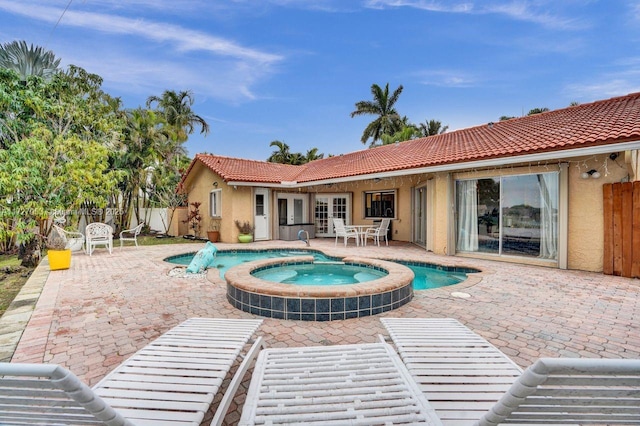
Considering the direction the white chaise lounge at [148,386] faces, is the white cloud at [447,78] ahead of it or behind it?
ahead

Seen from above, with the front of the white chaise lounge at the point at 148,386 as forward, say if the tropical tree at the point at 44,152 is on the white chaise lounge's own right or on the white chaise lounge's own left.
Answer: on the white chaise lounge's own left

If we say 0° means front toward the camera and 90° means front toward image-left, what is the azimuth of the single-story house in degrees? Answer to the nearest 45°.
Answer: approximately 45°

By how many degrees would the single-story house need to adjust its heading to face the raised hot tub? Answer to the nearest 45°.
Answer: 0° — it already faces it

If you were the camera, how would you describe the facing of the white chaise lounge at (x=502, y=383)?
facing away from the viewer and to the left of the viewer

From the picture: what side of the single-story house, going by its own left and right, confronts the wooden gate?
left

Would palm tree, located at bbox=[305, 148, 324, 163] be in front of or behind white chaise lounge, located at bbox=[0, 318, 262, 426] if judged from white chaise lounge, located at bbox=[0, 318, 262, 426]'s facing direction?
in front

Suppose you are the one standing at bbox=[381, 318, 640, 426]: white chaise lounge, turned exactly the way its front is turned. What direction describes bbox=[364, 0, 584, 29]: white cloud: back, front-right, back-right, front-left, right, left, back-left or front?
front-right

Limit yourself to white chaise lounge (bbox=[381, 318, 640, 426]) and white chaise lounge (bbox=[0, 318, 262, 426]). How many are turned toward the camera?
0

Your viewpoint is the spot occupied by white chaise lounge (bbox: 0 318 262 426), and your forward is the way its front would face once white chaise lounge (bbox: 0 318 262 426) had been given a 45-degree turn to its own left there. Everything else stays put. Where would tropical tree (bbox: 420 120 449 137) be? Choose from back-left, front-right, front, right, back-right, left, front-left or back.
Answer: front-right

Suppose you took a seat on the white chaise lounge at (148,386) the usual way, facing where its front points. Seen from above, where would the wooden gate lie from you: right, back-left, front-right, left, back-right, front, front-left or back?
front-right

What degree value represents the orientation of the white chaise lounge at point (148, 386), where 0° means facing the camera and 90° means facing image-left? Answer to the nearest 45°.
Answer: approximately 225°

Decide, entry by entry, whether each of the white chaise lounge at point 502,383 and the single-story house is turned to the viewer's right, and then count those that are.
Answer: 0

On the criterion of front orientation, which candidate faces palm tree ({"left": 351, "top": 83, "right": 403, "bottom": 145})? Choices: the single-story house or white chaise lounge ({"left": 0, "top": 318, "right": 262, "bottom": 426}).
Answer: the white chaise lounge

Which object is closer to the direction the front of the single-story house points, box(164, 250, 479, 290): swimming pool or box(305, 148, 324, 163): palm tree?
the swimming pool
